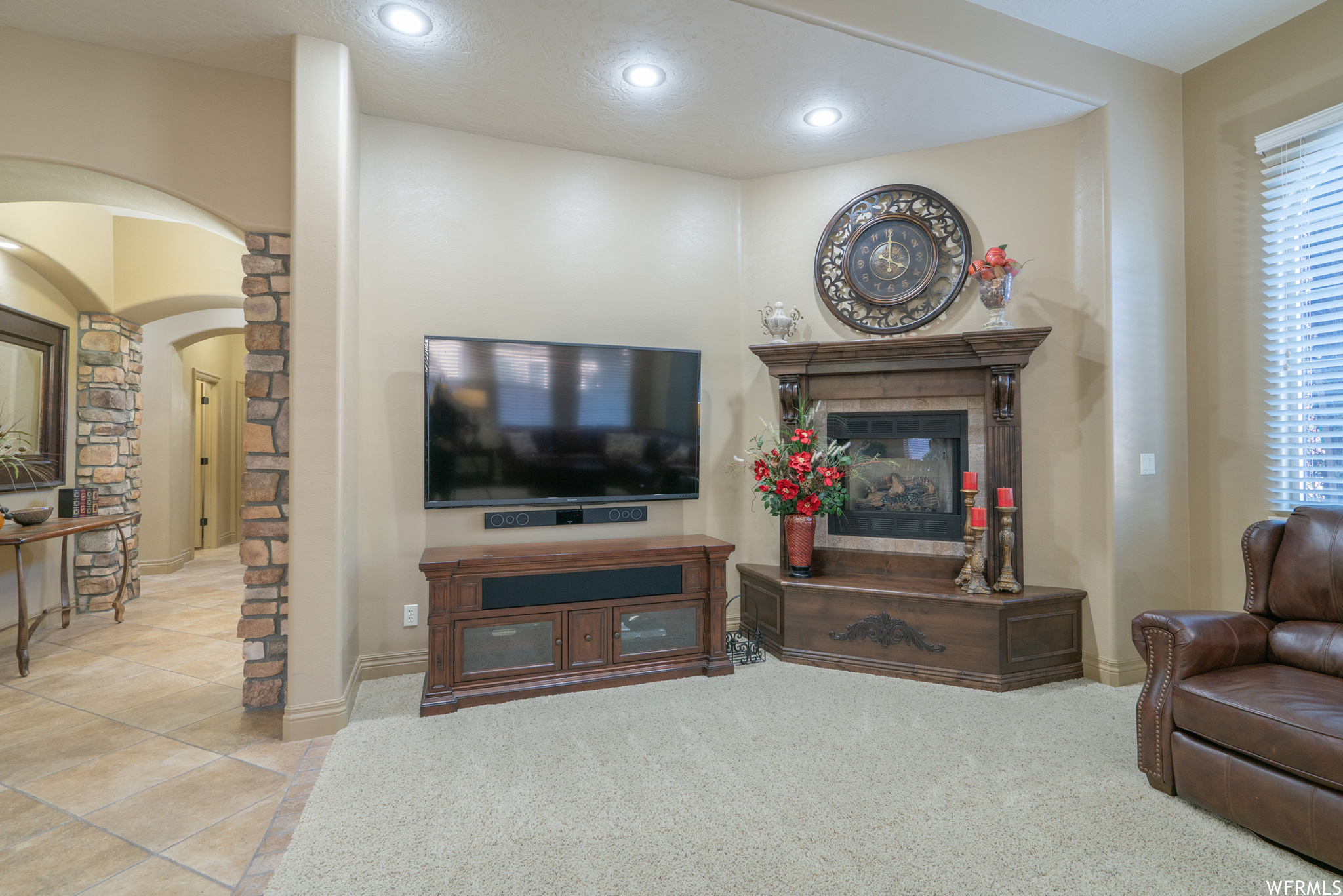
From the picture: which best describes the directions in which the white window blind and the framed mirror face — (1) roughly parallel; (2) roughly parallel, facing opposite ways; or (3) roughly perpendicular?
roughly parallel, facing opposite ways

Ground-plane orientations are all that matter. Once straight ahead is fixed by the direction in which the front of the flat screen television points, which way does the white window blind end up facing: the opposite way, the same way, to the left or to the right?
to the right

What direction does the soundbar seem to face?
toward the camera

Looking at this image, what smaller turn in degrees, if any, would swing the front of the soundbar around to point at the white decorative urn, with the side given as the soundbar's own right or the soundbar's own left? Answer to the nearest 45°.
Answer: approximately 90° to the soundbar's own left

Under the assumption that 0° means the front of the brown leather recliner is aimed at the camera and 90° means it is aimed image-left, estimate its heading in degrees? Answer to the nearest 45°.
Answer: approximately 45°

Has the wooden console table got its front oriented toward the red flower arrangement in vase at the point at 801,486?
yes

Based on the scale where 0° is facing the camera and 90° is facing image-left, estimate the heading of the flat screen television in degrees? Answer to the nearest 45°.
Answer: approximately 0°

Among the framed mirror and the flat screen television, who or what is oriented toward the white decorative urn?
the framed mirror

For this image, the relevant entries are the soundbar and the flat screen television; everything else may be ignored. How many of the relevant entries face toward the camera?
2

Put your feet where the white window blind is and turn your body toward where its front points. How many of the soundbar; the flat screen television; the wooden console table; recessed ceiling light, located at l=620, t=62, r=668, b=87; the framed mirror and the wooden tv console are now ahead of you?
6

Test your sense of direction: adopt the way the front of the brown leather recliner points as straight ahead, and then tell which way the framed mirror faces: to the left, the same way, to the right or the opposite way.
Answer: the opposite way

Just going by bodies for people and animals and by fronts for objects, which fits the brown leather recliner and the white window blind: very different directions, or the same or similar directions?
same or similar directions

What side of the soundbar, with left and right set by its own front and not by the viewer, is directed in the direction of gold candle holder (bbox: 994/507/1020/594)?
left

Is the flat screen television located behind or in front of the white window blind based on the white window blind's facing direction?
in front

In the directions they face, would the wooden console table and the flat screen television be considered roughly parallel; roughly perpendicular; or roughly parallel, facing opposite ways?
roughly perpendicular

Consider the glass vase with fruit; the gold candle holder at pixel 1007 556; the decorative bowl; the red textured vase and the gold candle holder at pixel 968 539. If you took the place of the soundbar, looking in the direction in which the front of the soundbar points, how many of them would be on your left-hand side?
4
